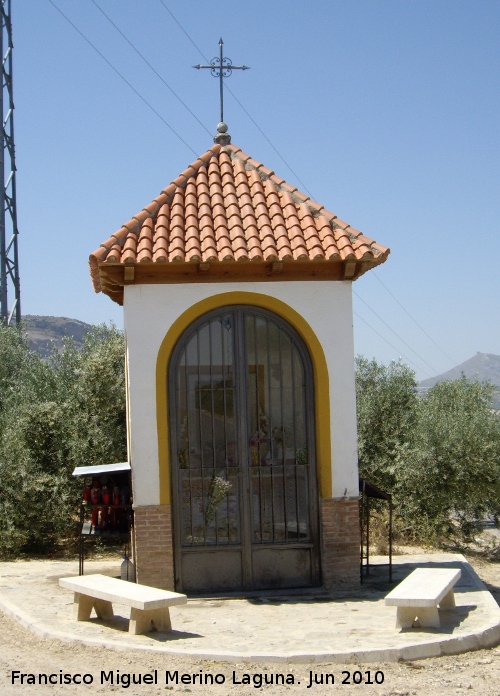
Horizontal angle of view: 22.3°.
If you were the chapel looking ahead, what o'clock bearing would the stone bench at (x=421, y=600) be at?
The stone bench is roughly at 11 o'clock from the chapel.

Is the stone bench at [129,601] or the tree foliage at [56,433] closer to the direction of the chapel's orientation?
the stone bench

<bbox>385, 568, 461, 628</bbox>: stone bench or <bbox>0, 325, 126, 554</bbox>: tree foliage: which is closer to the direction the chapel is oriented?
the stone bench

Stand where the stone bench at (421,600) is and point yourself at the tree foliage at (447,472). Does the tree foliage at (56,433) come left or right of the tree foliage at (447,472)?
left

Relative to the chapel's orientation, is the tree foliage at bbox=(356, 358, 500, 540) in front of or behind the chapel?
behind

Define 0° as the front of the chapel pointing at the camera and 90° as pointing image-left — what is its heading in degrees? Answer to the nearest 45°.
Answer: approximately 0°

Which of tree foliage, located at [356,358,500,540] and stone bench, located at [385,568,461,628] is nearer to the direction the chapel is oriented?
the stone bench

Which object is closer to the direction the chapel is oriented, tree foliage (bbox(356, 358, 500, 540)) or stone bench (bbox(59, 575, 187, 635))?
the stone bench

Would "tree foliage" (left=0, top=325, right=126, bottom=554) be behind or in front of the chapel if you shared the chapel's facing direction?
behind
